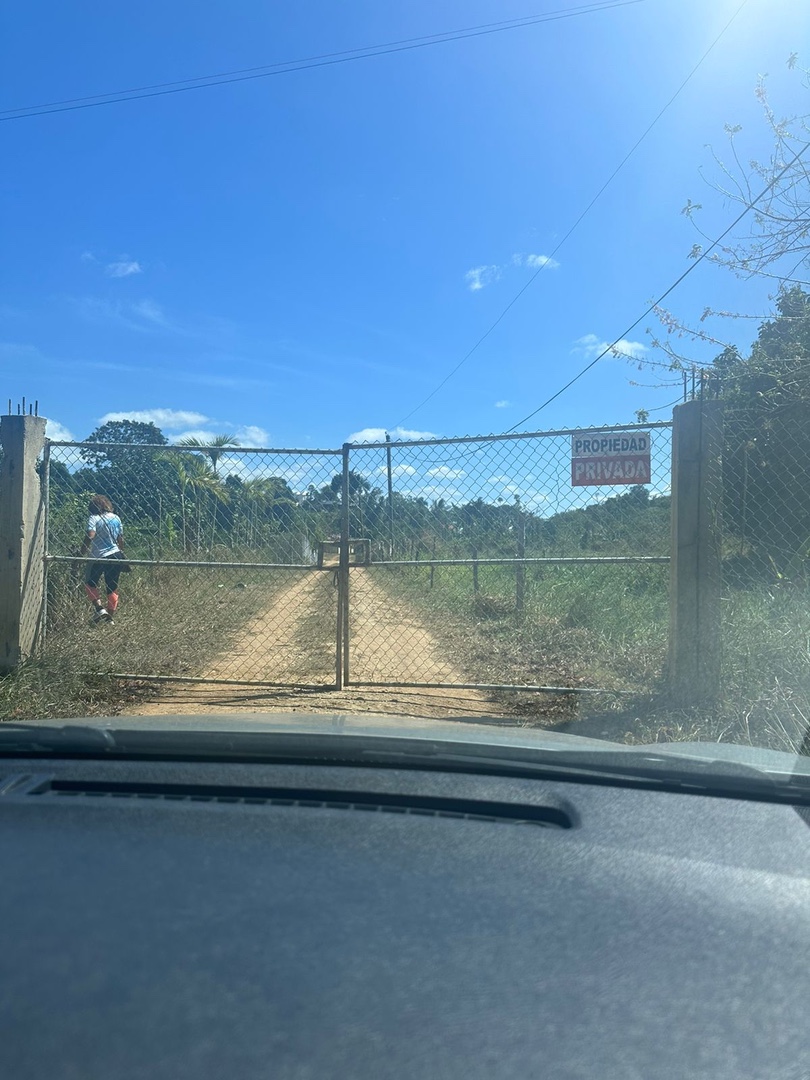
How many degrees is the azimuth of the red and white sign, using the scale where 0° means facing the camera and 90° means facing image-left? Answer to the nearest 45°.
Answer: approximately 0°

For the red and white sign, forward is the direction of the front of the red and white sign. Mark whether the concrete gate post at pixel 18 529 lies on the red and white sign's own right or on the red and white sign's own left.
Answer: on the red and white sign's own right

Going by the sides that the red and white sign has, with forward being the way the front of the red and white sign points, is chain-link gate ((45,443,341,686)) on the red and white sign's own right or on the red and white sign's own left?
on the red and white sign's own right

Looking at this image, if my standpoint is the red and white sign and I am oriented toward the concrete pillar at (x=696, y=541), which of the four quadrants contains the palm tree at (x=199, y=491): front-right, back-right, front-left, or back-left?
back-left

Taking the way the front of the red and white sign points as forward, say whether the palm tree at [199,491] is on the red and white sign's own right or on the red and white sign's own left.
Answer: on the red and white sign's own right

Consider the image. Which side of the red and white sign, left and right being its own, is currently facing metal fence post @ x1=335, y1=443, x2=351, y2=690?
right

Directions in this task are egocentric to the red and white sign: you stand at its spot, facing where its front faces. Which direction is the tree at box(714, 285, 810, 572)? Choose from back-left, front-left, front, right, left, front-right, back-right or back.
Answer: back-left

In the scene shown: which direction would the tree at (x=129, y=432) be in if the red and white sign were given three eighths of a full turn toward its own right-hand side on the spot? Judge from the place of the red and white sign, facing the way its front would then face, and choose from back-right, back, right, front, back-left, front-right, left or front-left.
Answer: front
